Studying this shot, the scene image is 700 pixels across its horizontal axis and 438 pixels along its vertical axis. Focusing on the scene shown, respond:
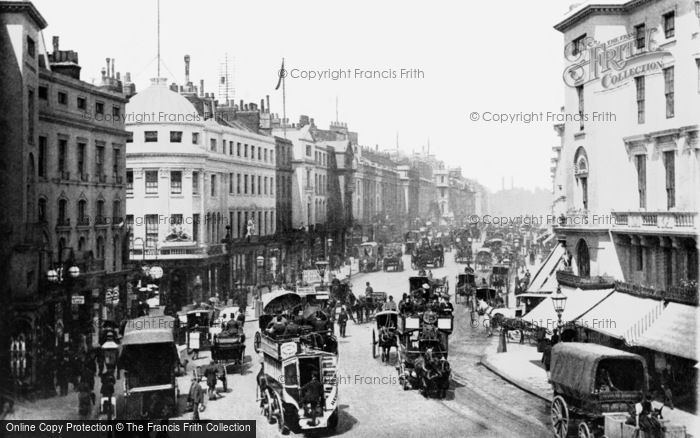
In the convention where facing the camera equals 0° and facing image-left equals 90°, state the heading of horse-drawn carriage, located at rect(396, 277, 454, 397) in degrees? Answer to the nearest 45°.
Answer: approximately 0°

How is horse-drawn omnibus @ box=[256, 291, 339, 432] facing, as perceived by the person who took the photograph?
facing away from the viewer and to the left of the viewer

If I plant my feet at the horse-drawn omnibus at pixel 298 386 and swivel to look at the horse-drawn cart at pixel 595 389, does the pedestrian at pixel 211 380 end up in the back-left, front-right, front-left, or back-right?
back-left

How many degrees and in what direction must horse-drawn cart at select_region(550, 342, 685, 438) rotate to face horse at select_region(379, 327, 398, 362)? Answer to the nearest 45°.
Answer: approximately 180°

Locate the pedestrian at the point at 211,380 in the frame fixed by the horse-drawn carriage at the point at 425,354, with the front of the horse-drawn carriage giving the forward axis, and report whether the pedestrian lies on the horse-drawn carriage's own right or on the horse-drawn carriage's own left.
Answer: on the horse-drawn carriage's own right

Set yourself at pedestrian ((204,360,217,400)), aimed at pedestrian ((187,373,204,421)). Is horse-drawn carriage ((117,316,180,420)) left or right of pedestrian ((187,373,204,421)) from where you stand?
right
